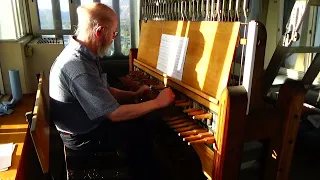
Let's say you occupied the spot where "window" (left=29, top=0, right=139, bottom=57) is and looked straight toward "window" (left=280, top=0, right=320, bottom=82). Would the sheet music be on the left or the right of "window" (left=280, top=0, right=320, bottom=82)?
right

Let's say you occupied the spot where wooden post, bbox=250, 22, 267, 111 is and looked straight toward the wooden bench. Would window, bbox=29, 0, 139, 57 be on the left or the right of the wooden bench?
right

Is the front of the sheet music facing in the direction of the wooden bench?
yes

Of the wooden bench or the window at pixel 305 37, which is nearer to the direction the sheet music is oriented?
the wooden bench

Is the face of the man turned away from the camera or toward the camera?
away from the camera

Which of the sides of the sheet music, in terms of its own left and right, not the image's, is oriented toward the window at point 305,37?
back

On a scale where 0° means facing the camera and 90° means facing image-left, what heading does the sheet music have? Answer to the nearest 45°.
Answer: approximately 45°
